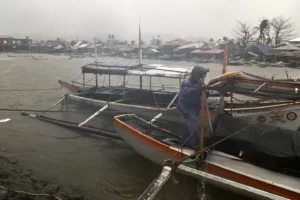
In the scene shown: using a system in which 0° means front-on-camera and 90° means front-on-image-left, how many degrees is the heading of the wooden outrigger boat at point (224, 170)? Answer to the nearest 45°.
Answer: approximately 135°

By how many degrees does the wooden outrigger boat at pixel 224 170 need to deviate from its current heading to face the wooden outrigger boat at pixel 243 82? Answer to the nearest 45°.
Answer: approximately 45° to its right
